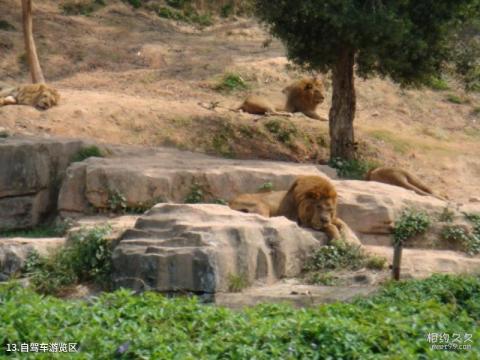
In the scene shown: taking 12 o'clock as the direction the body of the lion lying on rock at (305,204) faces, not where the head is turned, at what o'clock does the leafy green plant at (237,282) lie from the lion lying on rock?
The leafy green plant is roughly at 2 o'clock from the lion lying on rock.

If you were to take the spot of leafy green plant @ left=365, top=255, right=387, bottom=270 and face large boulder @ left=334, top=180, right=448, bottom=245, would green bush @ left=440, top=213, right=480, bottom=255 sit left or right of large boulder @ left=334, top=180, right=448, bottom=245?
right

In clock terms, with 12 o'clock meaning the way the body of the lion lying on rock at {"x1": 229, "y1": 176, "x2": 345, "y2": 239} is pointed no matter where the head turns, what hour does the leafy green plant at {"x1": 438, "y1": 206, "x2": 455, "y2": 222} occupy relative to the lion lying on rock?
The leafy green plant is roughly at 10 o'clock from the lion lying on rock.

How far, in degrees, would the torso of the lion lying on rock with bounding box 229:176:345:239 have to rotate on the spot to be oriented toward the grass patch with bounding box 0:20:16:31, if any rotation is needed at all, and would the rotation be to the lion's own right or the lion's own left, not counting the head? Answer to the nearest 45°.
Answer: approximately 180°

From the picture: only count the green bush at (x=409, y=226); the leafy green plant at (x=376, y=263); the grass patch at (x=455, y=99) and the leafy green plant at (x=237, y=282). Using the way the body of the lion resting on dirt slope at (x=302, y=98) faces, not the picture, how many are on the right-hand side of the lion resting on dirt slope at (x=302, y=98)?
3

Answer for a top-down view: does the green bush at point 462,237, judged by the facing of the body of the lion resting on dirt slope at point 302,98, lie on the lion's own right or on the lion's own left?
on the lion's own right

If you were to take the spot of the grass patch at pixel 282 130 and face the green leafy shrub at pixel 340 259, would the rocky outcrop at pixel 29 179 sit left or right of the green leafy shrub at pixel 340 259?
right

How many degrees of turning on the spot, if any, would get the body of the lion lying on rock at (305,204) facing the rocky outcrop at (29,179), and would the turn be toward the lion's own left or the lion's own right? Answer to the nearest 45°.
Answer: approximately 135° to the lion's own right

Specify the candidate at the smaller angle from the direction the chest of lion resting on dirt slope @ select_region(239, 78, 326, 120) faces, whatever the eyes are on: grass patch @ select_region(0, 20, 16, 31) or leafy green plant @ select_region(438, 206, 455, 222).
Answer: the leafy green plant

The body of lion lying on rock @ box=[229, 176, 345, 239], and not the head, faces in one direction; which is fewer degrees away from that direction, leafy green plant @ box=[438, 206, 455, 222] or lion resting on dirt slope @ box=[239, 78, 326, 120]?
the leafy green plant

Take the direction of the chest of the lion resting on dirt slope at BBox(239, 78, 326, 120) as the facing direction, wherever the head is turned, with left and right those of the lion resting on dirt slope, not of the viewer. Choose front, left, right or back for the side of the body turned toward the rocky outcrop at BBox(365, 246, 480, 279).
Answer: right

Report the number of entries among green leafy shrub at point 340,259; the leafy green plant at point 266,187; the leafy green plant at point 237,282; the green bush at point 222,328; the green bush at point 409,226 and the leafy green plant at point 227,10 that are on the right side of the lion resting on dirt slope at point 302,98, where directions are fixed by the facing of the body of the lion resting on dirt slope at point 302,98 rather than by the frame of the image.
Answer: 5

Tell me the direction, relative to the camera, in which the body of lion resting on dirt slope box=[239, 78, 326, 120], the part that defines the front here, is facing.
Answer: to the viewer's right
